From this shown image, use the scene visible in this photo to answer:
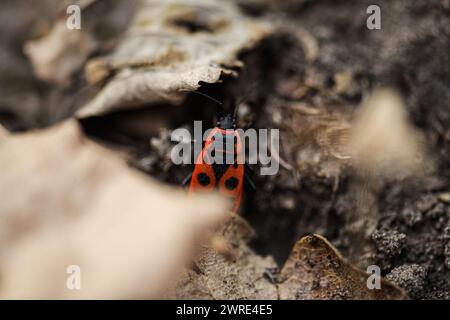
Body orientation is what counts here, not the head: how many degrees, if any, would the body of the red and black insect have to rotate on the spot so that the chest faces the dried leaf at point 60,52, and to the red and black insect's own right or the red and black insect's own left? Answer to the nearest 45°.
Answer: approximately 45° to the red and black insect's own left

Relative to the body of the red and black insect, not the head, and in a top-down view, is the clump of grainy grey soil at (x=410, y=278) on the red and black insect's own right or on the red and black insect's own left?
on the red and black insect's own right

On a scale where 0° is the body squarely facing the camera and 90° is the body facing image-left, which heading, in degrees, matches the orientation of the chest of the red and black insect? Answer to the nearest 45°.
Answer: approximately 180°
